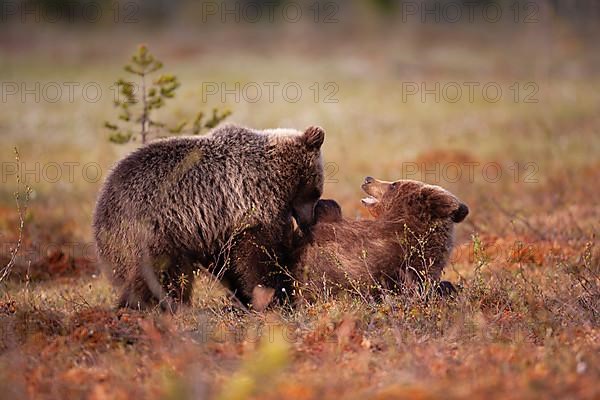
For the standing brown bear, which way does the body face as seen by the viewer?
to the viewer's right

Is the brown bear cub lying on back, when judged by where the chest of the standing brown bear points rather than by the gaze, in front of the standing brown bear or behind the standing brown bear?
in front
